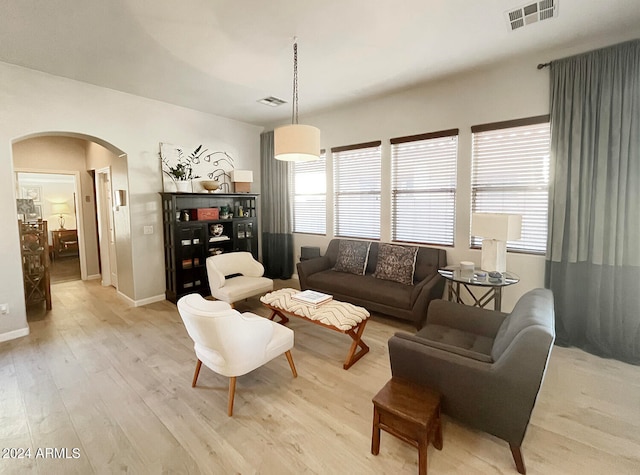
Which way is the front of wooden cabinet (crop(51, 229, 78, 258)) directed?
toward the camera

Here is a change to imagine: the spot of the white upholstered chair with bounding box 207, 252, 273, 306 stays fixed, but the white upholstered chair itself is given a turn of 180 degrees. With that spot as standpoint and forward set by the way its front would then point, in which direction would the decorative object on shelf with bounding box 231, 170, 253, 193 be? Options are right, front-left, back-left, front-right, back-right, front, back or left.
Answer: front-right

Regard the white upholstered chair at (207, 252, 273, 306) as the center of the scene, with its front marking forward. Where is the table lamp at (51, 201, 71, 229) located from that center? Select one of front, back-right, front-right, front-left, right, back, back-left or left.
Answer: back

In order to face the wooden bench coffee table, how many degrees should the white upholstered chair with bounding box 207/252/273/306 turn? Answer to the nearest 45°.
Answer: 0° — it already faces it

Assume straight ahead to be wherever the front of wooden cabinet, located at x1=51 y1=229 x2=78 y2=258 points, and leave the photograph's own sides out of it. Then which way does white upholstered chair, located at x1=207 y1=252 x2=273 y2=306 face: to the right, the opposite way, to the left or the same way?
the same way

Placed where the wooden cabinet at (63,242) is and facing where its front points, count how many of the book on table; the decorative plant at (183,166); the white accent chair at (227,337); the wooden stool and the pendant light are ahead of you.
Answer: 5

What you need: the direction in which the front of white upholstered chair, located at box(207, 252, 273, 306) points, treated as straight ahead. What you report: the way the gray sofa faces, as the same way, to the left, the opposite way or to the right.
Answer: to the right

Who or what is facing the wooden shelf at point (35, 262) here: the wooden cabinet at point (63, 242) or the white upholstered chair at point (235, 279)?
the wooden cabinet at point (63, 242)

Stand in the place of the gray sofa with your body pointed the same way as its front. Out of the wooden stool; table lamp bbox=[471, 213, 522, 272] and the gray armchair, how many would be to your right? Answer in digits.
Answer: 0

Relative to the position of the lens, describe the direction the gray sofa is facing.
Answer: facing the viewer and to the left of the viewer

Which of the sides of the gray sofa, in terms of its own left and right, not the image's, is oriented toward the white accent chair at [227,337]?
front
